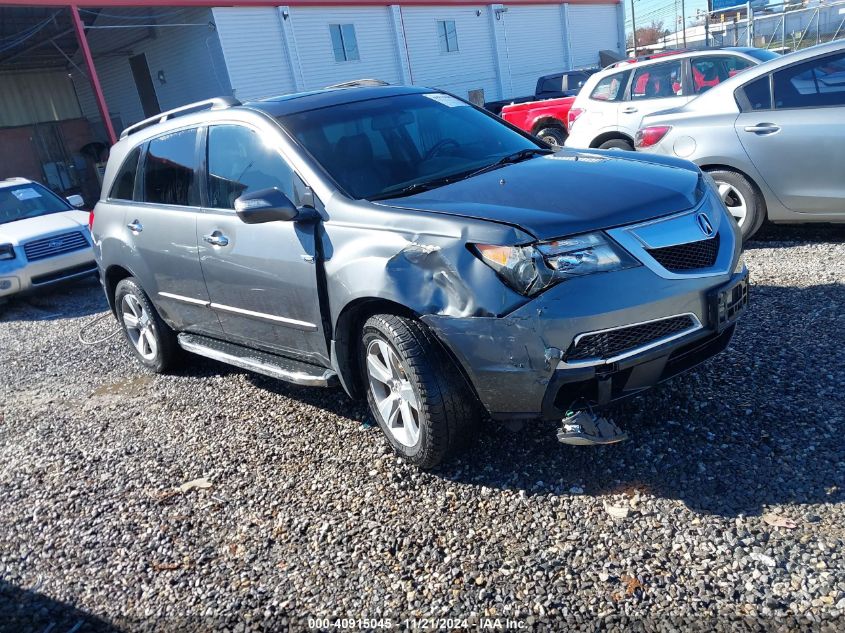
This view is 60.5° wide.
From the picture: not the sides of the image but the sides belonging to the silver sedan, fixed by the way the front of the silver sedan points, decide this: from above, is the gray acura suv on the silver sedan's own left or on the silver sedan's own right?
on the silver sedan's own right

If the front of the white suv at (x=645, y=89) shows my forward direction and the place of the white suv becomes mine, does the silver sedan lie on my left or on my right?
on my right

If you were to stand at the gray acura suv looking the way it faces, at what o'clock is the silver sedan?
The silver sedan is roughly at 9 o'clock from the gray acura suv.

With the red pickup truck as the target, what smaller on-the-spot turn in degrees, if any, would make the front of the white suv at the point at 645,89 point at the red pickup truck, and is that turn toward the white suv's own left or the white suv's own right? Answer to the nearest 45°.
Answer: approximately 135° to the white suv's own left

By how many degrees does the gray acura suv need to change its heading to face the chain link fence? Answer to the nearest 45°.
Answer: approximately 90° to its left

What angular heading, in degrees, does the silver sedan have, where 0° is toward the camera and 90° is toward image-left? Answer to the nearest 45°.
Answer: approximately 270°

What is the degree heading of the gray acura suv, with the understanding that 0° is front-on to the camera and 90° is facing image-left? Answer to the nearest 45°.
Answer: approximately 315°

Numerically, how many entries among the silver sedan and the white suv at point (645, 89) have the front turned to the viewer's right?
2

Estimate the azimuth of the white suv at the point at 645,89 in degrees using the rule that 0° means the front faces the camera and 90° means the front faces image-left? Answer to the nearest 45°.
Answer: approximately 270°
